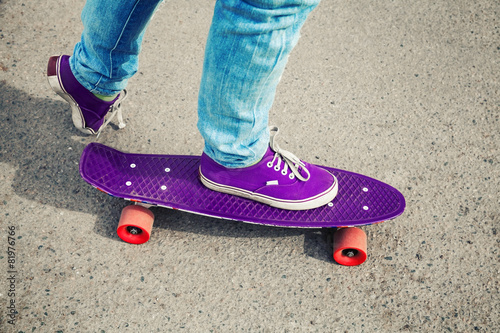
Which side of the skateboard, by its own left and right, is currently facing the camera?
right
